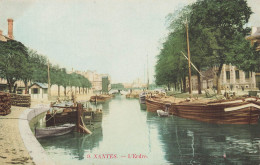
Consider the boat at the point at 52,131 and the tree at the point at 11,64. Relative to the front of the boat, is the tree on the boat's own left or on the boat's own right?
on the boat's own left

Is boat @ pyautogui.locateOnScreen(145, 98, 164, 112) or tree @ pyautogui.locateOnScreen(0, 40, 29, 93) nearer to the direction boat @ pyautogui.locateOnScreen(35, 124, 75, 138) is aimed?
the boat

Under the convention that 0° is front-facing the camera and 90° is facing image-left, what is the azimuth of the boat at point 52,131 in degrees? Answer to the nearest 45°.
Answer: approximately 270°

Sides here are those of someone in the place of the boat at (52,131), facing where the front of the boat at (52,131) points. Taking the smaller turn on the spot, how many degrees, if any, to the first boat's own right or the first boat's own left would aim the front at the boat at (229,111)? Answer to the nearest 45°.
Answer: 0° — it already faces it
